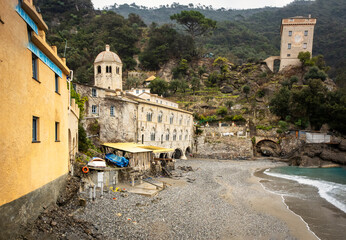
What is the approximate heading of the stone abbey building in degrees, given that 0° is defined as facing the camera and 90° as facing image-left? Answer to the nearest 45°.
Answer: approximately 315°

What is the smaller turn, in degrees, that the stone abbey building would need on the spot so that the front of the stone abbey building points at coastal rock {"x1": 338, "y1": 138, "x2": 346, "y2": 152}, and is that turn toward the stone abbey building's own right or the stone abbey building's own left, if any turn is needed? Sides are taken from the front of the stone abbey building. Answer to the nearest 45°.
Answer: approximately 45° to the stone abbey building's own left

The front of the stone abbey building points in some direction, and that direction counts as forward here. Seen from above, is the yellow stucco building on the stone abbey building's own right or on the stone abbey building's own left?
on the stone abbey building's own right

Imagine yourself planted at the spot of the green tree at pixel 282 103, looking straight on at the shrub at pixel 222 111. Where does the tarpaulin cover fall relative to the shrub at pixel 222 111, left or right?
left

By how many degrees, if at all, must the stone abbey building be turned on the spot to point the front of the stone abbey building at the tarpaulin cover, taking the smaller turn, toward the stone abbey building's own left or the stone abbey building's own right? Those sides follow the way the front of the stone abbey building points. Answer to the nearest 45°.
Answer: approximately 45° to the stone abbey building's own right

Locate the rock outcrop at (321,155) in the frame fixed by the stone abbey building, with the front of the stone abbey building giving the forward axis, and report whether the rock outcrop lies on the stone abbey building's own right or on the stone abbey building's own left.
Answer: on the stone abbey building's own left

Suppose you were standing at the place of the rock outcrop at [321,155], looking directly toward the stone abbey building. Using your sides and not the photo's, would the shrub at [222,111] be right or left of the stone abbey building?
right

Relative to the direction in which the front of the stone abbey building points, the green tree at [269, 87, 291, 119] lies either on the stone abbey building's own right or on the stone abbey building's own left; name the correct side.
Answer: on the stone abbey building's own left
